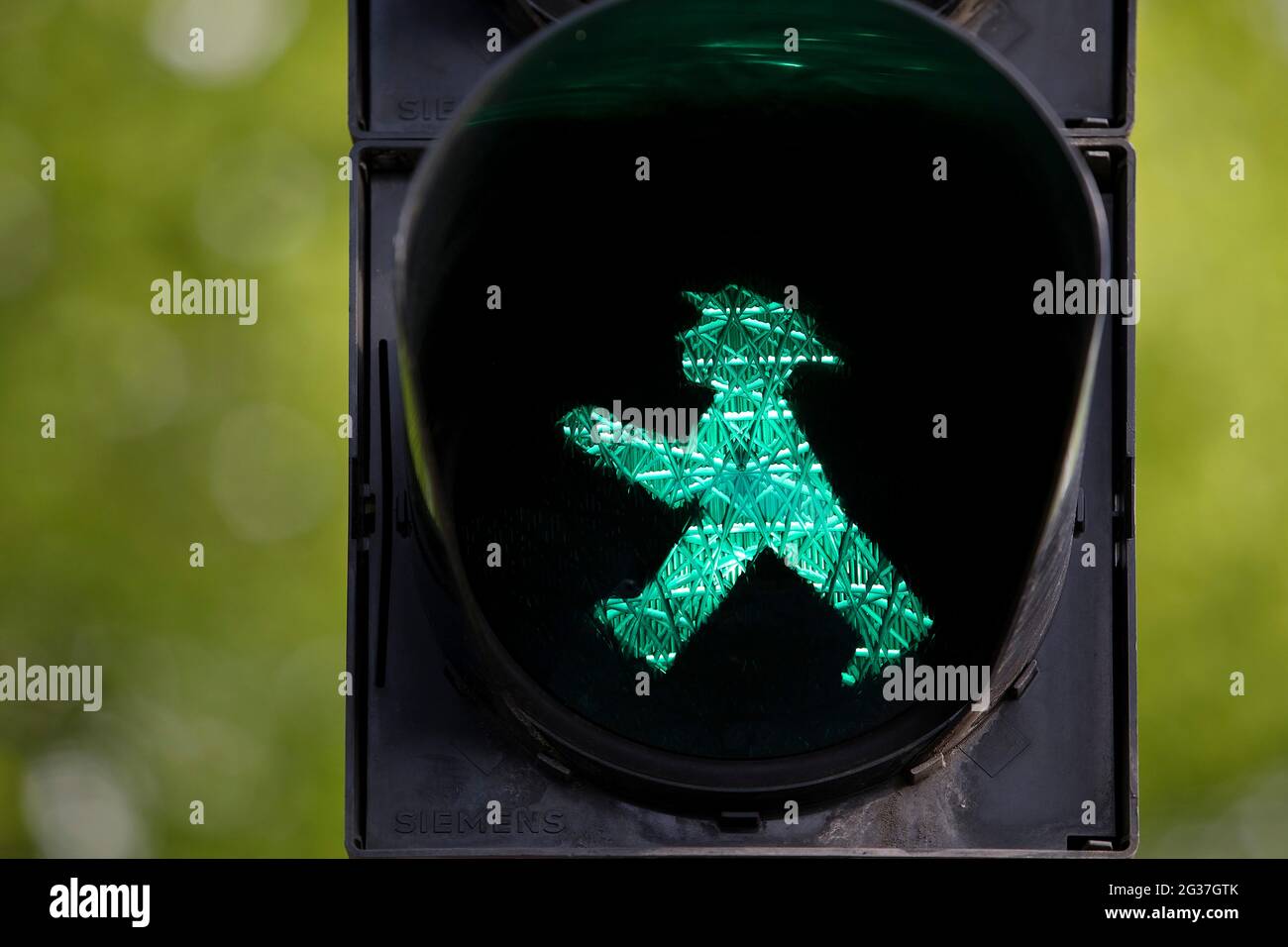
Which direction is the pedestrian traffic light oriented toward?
toward the camera
